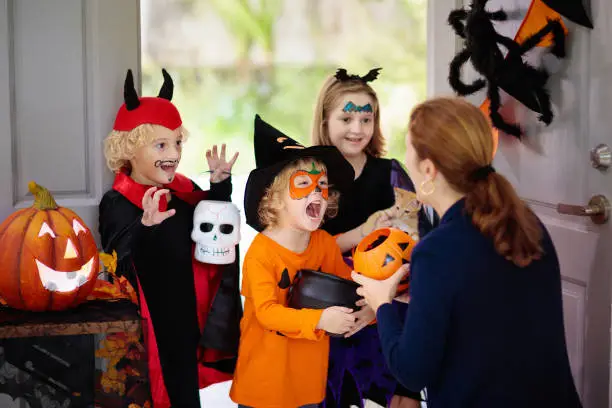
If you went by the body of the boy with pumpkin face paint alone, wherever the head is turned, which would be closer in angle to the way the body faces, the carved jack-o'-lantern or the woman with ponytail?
the woman with ponytail

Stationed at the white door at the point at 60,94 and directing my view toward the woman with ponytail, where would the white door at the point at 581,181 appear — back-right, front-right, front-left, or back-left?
front-left

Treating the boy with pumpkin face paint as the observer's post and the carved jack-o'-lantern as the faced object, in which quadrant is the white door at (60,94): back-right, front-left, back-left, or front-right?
front-right

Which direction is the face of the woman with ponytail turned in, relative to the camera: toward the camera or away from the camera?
away from the camera

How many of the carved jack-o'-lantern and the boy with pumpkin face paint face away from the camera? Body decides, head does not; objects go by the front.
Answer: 0

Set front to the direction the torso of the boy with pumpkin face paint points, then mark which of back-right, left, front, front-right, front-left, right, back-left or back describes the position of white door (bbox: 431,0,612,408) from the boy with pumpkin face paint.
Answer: front-left

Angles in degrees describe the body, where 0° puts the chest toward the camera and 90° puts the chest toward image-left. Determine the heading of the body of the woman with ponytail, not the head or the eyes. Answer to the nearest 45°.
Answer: approximately 135°

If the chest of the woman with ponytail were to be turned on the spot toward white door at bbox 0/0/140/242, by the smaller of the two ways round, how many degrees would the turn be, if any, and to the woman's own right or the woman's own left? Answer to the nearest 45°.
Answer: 0° — they already face it

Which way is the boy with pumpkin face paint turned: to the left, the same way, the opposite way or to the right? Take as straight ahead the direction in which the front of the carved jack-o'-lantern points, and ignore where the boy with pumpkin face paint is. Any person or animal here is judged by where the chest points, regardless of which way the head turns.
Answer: the same way

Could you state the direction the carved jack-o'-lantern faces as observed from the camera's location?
facing the viewer and to the right of the viewer

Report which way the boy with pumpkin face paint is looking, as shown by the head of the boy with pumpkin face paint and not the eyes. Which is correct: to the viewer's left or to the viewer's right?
to the viewer's right

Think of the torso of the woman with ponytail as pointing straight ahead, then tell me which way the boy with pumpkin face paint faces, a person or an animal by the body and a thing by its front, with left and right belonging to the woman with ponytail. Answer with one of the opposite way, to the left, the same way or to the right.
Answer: the opposite way

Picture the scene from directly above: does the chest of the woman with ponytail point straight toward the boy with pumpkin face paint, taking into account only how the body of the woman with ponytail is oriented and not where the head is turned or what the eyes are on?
yes

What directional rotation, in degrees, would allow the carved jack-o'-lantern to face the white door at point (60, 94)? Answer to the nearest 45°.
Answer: approximately 135° to its left
